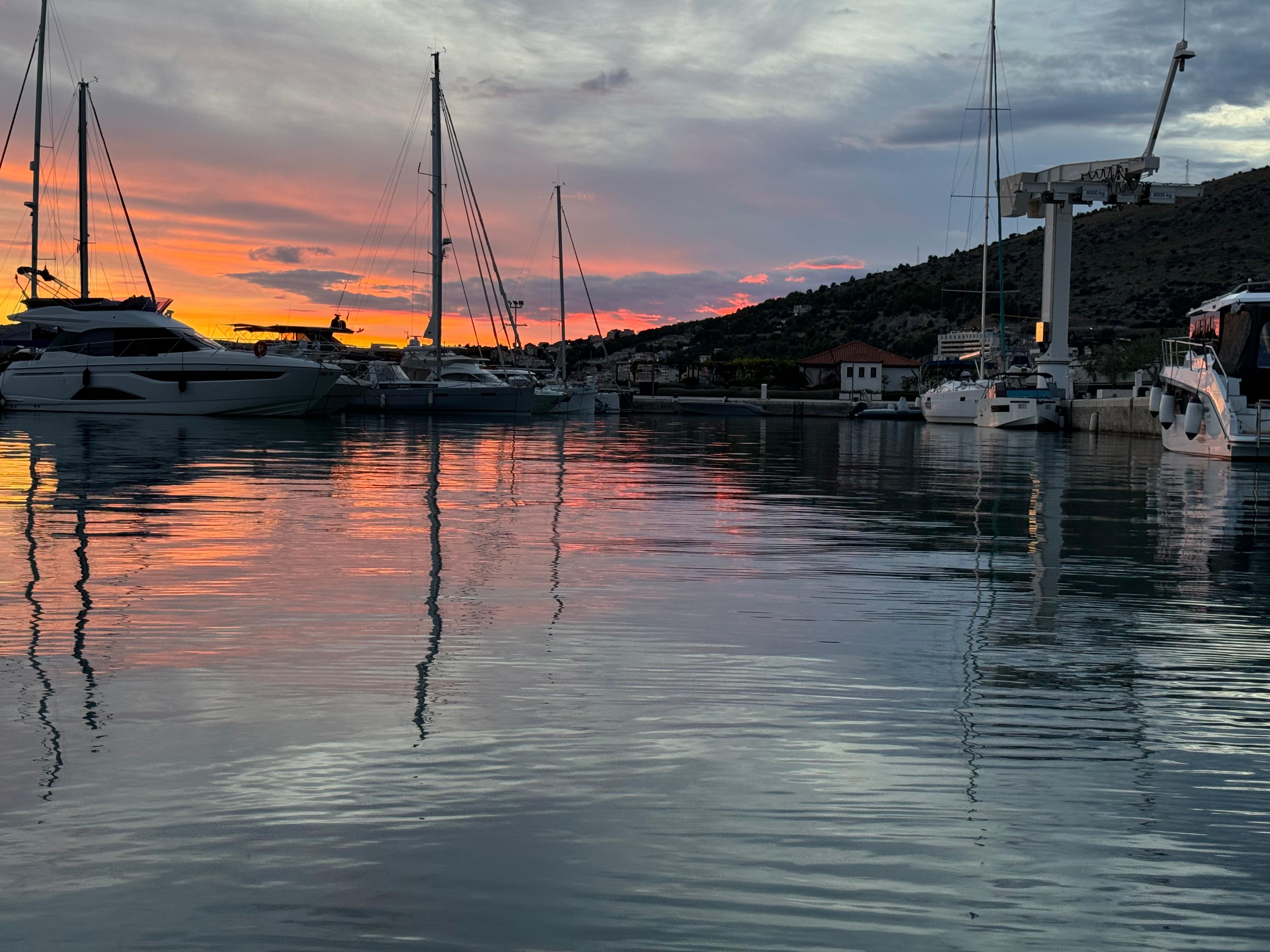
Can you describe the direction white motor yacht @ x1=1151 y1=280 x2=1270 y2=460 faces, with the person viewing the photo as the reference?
facing away from the viewer and to the left of the viewer

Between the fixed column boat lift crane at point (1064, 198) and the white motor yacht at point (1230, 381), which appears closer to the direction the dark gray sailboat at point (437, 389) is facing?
the fixed column boat lift crane

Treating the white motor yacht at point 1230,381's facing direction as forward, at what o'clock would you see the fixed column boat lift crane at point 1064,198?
The fixed column boat lift crane is roughly at 1 o'clock from the white motor yacht.

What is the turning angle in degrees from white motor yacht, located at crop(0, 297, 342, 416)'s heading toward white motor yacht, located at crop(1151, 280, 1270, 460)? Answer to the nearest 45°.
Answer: approximately 45° to its right

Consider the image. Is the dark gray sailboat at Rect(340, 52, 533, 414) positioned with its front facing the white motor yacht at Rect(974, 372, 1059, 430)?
yes

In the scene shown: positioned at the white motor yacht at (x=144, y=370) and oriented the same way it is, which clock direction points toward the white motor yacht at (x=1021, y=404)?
the white motor yacht at (x=1021, y=404) is roughly at 12 o'clock from the white motor yacht at (x=144, y=370).

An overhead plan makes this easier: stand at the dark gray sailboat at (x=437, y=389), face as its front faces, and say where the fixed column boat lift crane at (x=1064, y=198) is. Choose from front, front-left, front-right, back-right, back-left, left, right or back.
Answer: front

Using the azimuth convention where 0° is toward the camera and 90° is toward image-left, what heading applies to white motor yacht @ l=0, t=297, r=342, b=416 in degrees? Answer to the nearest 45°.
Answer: approximately 270°

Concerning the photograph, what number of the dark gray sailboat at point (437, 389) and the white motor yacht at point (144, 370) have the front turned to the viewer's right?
2

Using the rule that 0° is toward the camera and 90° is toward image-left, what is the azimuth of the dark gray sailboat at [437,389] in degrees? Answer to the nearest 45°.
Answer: approximately 270°

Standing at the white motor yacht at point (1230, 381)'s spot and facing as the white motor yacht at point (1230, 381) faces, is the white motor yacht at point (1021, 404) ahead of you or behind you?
ahead

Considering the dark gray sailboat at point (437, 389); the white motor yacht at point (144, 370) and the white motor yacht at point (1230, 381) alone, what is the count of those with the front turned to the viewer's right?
2
